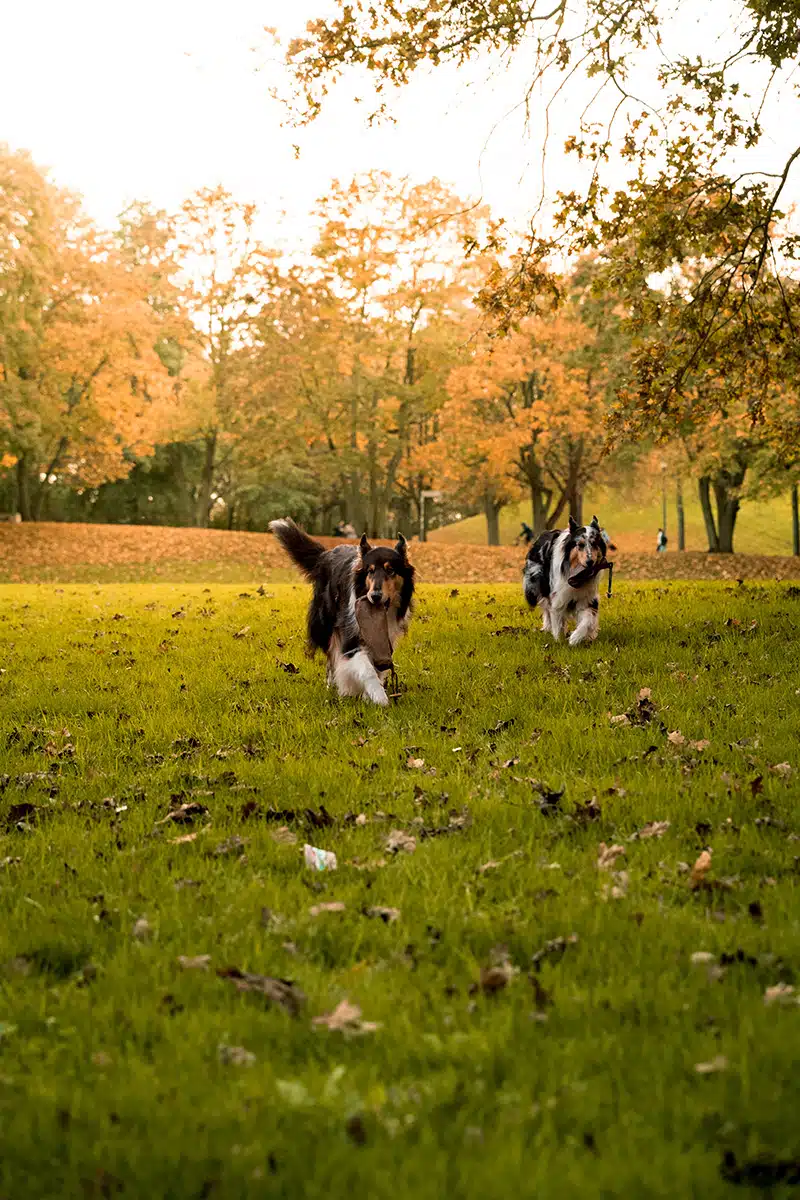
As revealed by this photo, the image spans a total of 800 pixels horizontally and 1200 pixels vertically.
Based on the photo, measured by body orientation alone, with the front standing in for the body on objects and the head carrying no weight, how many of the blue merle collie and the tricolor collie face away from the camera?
0

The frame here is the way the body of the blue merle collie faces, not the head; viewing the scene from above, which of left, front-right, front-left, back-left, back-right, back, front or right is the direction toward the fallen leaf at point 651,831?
front-right

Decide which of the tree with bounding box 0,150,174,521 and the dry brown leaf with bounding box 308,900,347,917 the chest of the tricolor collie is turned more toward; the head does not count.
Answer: the dry brown leaf

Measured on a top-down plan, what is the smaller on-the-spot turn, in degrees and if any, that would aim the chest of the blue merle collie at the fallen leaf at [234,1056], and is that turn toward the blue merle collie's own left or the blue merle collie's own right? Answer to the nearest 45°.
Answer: approximately 45° to the blue merle collie's own right

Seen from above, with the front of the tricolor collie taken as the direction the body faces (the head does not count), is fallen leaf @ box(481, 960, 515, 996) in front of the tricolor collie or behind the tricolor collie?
in front

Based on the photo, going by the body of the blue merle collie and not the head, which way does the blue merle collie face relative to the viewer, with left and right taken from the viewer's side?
facing the viewer and to the right of the viewer

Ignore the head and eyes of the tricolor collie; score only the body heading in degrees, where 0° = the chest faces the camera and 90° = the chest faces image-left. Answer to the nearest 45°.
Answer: approximately 315°

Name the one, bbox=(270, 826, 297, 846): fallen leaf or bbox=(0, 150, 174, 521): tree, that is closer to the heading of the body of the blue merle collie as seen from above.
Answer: the fallen leaf

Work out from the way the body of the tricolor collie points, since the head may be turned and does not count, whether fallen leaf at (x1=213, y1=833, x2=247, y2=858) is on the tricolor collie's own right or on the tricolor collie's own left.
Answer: on the tricolor collie's own right

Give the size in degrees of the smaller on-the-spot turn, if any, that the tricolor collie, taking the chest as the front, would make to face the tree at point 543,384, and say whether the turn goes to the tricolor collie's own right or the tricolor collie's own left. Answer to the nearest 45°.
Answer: approximately 135° to the tricolor collie's own left

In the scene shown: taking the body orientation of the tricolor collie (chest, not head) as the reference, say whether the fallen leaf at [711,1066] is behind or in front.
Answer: in front

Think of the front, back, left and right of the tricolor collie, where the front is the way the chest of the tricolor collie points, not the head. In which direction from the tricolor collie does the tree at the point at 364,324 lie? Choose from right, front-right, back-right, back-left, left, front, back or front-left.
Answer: back-left

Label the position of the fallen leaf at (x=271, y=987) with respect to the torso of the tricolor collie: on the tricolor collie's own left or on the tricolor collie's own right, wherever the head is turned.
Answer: on the tricolor collie's own right

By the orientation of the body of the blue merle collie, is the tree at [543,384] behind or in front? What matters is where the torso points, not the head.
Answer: behind
